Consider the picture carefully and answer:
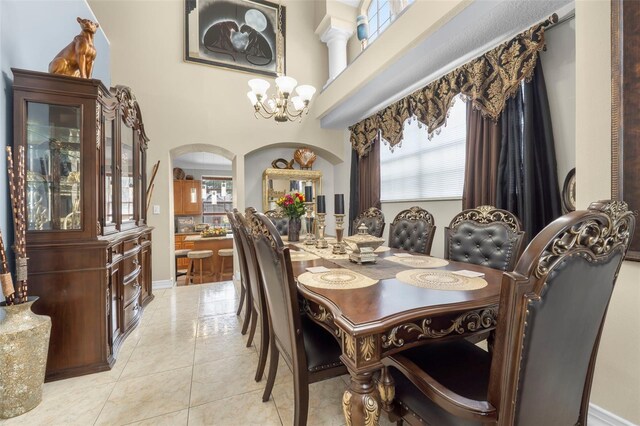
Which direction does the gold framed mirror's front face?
toward the camera

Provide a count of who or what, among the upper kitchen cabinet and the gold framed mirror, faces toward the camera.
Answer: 2

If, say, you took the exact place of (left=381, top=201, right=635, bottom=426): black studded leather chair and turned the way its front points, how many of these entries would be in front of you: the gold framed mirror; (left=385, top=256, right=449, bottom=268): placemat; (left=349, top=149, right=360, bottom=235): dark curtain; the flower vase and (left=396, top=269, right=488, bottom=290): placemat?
5

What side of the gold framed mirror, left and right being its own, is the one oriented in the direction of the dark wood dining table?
front

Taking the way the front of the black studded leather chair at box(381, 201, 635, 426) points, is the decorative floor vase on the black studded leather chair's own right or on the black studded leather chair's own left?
on the black studded leather chair's own left

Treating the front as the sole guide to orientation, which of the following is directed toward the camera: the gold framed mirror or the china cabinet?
the gold framed mirror

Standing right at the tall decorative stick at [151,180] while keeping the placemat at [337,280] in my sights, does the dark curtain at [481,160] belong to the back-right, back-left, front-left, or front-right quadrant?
front-left

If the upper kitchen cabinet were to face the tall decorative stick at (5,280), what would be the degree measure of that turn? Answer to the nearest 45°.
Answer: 0° — it already faces it

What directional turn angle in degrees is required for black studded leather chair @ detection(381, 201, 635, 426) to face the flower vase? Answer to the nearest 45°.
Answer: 0° — it already faces it

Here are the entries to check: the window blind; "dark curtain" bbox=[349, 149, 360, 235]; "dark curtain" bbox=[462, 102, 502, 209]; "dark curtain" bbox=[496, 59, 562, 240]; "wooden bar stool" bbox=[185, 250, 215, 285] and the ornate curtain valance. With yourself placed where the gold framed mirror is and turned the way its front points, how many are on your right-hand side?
1

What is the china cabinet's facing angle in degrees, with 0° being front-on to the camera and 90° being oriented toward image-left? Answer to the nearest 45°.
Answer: approximately 270°

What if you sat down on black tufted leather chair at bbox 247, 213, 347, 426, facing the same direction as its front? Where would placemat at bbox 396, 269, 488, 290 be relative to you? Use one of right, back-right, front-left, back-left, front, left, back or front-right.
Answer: front-right

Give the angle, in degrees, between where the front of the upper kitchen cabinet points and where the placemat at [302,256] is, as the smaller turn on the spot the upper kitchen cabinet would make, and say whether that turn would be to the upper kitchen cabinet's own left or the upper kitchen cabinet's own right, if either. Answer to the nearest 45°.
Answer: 0° — it already faces it

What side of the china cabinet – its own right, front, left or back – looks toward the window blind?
front

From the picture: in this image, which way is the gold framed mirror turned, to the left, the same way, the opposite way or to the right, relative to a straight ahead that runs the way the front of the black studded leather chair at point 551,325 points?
the opposite way

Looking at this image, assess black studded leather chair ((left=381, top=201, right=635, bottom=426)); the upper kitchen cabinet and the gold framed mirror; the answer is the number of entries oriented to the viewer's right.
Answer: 0

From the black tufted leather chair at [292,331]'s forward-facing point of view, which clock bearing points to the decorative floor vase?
The decorative floor vase is roughly at 8 o'clock from the black tufted leather chair.

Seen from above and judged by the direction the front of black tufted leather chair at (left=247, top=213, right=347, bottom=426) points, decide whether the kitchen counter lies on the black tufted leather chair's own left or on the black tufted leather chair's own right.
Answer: on the black tufted leather chair's own left

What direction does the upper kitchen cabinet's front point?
toward the camera

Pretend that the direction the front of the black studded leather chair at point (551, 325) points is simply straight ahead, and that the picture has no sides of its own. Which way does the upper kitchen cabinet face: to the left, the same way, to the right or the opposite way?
the opposite way
